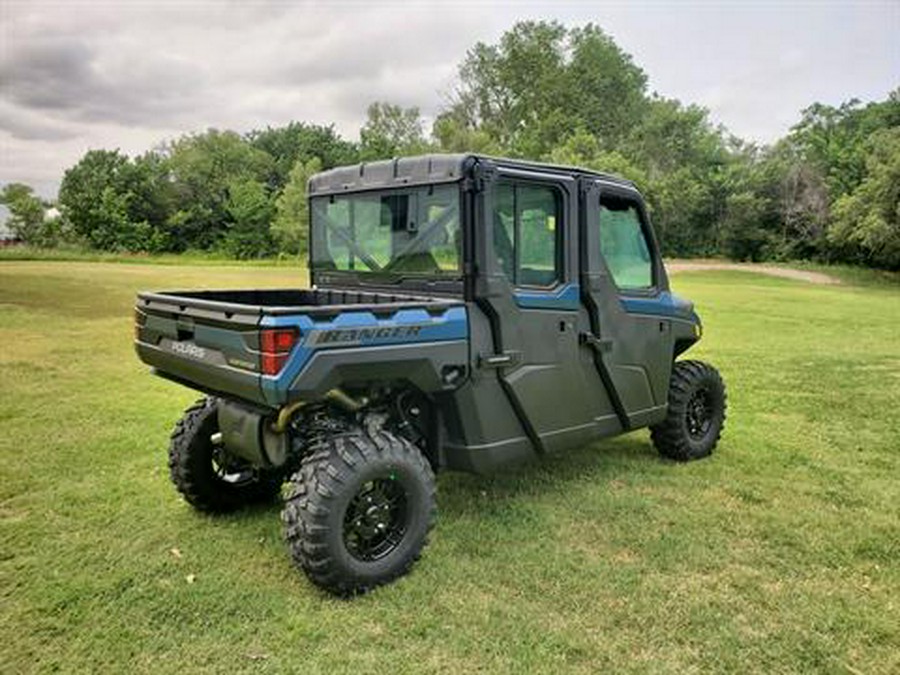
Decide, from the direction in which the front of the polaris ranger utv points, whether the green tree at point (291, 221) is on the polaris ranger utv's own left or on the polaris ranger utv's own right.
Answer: on the polaris ranger utv's own left

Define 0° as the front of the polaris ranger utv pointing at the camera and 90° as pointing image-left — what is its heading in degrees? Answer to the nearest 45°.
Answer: approximately 225°

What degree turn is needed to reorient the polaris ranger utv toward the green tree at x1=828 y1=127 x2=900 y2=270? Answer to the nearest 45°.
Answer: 0° — it already faces it
